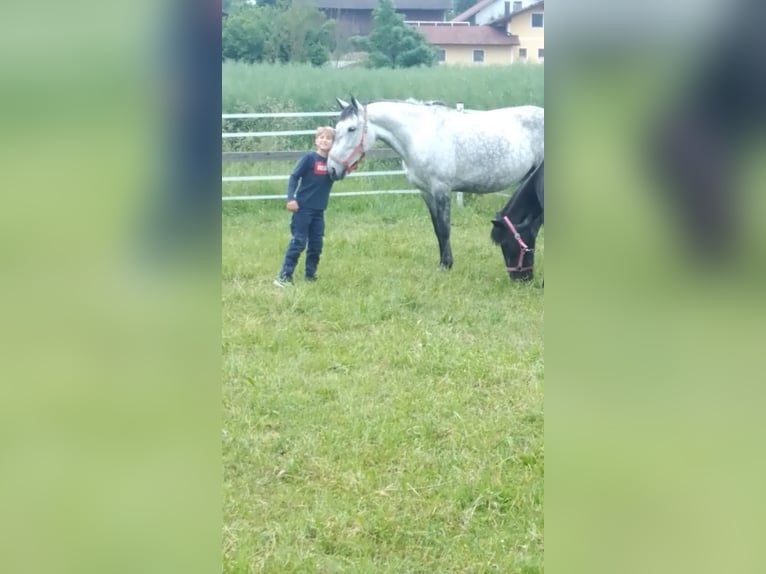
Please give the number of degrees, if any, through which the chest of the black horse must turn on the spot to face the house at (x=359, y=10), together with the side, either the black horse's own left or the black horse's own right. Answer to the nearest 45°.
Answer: approximately 45° to the black horse's own right

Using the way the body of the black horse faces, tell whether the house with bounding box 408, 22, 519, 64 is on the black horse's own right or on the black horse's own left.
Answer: on the black horse's own right

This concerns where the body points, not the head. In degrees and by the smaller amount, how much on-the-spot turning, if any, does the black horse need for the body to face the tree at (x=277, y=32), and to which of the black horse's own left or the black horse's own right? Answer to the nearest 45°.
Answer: approximately 45° to the black horse's own right

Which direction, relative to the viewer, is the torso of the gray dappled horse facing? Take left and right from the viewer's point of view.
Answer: facing to the left of the viewer

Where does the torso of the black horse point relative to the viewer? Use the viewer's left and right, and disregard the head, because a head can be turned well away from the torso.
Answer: facing to the left of the viewer

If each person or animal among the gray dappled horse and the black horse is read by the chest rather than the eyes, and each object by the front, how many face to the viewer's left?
2
